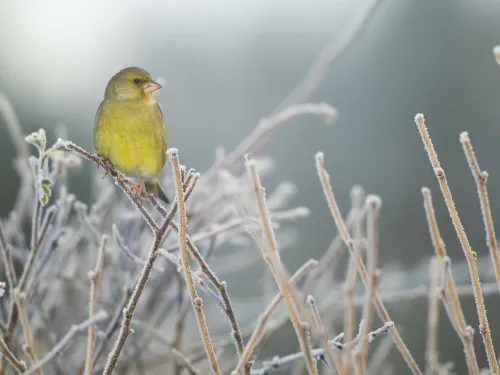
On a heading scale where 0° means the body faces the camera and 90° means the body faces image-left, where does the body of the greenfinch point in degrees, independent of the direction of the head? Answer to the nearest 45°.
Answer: approximately 0°
